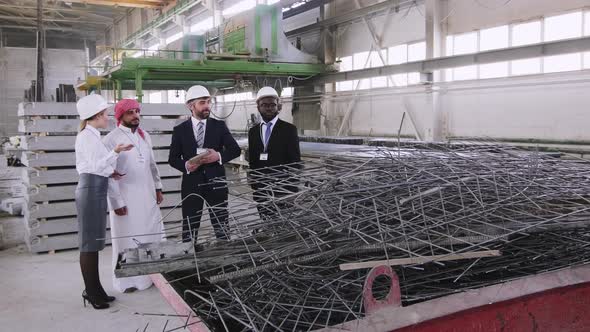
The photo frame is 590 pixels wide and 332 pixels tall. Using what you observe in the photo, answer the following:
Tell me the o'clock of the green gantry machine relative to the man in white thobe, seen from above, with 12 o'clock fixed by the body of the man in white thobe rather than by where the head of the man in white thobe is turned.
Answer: The green gantry machine is roughly at 8 o'clock from the man in white thobe.

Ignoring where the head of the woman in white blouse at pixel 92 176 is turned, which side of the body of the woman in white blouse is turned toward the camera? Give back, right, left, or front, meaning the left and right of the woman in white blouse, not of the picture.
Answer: right

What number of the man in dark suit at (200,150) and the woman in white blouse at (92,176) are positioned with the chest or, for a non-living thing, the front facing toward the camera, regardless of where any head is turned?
1

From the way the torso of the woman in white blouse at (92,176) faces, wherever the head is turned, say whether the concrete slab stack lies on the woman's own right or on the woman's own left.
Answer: on the woman's own left

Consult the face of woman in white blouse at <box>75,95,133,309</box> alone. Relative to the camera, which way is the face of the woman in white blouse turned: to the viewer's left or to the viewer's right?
to the viewer's right

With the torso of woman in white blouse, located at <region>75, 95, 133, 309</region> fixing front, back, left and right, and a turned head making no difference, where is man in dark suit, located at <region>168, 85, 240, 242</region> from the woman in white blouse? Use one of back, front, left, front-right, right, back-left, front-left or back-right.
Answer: front

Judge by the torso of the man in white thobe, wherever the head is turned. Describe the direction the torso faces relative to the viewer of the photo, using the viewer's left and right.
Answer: facing the viewer and to the right of the viewer

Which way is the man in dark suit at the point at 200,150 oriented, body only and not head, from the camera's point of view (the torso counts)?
toward the camera

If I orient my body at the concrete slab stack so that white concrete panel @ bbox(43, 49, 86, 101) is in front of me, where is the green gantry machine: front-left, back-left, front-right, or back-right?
front-right

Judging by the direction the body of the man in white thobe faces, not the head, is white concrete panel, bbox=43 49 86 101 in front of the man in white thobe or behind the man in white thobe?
behind

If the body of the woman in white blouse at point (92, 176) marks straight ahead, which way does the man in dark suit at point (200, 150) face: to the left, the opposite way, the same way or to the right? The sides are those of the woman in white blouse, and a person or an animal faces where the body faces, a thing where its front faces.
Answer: to the right

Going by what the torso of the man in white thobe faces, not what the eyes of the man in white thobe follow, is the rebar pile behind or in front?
in front
